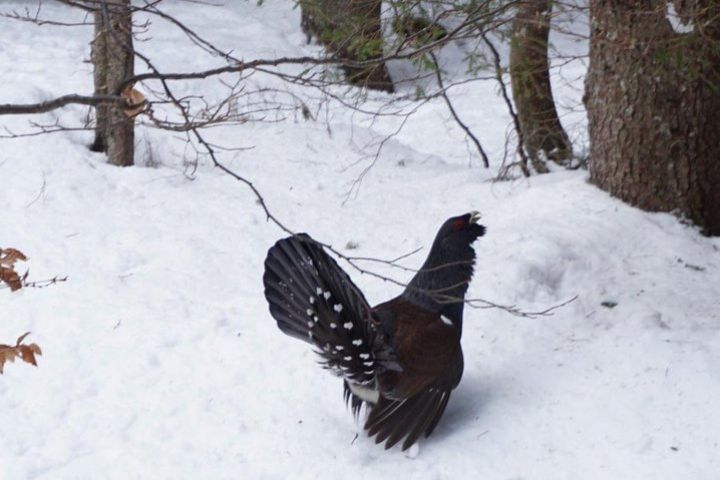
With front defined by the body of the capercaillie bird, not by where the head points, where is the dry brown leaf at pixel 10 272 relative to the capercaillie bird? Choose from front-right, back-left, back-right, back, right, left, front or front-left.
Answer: back

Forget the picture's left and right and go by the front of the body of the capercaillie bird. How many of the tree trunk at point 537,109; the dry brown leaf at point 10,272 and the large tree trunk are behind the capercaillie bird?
1

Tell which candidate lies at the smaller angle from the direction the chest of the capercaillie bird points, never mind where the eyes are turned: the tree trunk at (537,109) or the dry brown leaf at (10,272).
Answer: the tree trunk

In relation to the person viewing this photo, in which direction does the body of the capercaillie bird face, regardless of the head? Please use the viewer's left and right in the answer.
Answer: facing away from the viewer and to the right of the viewer

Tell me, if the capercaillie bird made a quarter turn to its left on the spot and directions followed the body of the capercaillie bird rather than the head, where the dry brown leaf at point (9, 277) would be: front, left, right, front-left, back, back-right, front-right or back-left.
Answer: left

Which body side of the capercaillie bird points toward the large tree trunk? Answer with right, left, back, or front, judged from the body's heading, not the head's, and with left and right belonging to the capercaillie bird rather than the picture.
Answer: front

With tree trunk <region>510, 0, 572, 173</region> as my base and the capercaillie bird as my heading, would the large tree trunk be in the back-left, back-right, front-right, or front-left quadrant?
front-left

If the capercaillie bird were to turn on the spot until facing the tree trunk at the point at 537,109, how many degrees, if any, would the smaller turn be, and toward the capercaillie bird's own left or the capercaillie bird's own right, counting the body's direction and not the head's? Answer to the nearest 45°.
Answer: approximately 45° to the capercaillie bird's own left
